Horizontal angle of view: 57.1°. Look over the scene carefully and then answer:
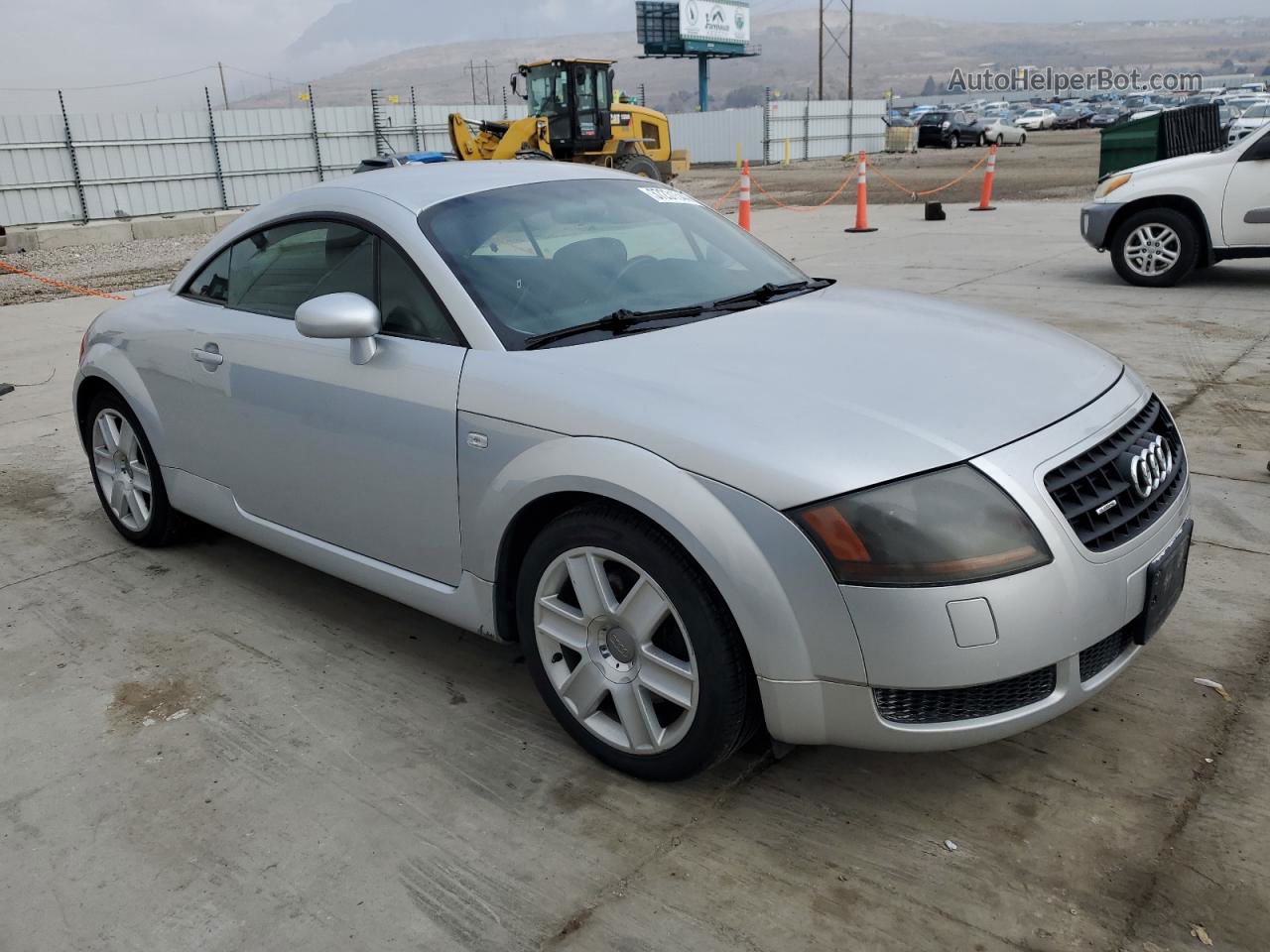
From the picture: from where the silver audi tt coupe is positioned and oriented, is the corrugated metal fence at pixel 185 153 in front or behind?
behind

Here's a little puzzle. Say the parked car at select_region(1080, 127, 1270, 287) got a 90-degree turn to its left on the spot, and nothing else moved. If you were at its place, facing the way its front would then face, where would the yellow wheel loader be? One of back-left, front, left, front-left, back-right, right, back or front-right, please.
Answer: back-right

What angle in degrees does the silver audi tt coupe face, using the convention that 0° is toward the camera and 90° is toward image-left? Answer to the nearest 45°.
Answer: approximately 315°

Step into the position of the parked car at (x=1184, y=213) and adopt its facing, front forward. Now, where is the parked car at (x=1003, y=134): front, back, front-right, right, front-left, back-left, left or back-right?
right

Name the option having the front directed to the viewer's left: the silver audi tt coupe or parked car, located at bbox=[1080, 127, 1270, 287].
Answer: the parked car

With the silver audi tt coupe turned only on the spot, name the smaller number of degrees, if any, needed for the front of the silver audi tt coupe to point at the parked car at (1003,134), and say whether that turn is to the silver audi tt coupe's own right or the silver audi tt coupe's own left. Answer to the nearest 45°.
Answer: approximately 135° to the silver audi tt coupe's own left

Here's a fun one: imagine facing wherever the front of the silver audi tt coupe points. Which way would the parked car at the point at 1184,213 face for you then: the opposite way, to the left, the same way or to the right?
the opposite way

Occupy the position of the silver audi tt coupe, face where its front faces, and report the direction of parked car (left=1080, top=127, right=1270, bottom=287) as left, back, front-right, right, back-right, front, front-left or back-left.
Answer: left

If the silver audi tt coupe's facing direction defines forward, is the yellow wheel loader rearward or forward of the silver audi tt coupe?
rearward

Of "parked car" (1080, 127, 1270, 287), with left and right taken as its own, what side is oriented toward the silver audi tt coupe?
left

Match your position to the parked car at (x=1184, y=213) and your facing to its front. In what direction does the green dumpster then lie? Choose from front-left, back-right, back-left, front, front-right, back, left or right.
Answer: right

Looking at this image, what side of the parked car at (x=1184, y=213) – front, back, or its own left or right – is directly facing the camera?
left

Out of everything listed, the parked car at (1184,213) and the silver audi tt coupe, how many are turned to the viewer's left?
1
